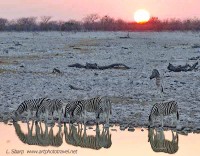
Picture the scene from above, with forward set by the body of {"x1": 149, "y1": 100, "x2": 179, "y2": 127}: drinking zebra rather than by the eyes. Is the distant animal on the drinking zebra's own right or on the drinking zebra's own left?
on the drinking zebra's own right

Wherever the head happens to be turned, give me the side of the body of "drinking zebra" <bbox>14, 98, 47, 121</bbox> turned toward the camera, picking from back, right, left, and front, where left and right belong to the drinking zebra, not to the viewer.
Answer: left

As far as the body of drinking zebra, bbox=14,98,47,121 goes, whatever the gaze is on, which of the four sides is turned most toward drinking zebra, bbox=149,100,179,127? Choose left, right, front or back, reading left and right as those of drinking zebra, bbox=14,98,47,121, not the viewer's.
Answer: back

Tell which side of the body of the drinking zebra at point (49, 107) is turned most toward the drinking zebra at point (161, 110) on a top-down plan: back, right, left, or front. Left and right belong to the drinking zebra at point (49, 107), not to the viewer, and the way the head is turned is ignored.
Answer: back

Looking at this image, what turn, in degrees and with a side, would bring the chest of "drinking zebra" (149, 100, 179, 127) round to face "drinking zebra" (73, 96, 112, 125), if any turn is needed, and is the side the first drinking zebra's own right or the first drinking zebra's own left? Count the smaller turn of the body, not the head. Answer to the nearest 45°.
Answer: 0° — it already faces it

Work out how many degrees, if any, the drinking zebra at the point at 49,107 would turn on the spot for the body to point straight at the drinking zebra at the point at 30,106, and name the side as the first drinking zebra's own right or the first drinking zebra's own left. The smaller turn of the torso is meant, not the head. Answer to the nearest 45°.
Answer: approximately 45° to the first drinking zebra's own right

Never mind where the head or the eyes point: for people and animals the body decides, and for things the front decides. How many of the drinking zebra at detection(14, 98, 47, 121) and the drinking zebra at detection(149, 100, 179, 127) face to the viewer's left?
2

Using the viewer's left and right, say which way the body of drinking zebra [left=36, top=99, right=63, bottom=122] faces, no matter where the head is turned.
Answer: facing to the left of the viewer

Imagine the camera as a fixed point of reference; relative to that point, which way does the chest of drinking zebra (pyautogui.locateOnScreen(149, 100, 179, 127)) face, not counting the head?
to the viewer's left

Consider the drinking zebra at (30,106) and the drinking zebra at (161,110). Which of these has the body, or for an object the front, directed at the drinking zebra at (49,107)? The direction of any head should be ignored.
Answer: the drinking zebra at (161,110)

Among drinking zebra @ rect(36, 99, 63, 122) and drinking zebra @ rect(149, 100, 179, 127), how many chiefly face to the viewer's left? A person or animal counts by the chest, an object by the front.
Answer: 2

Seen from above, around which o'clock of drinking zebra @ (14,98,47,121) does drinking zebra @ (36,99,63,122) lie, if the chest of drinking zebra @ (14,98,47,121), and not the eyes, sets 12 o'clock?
drinking zebra @ (36,99,63,122) is roughly at 7 o'clock from drinking zebra @ (14,98,47,121).
